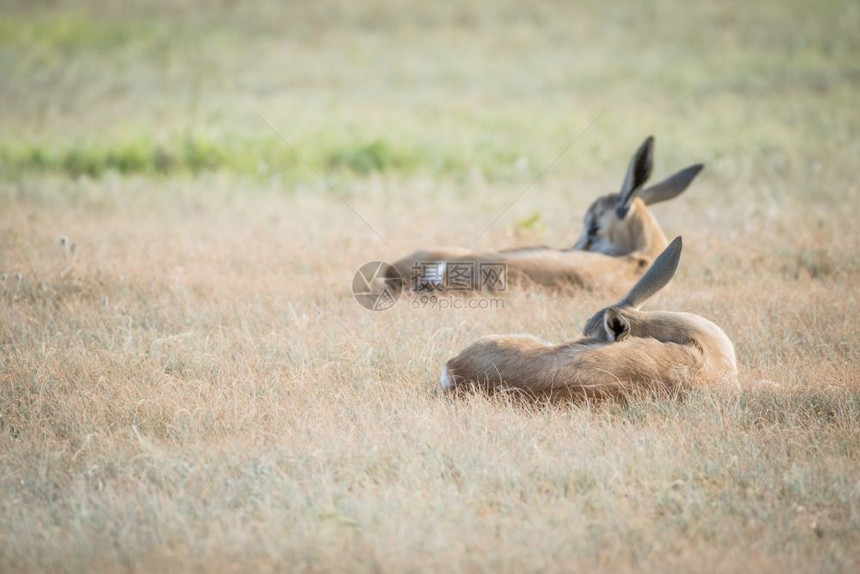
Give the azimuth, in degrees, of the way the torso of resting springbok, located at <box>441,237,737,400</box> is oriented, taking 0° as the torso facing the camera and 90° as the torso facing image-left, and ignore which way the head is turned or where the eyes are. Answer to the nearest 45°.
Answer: approximately 270°

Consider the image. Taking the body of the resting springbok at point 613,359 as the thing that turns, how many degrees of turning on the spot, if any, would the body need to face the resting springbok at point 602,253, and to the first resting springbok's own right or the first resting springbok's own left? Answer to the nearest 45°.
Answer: approximately 90° to the first resting springbok's own left

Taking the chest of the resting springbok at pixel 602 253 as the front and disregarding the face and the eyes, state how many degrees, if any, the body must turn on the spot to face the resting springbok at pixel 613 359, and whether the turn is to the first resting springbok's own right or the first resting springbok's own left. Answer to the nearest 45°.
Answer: approximately 90° to the first resting springbok's own right

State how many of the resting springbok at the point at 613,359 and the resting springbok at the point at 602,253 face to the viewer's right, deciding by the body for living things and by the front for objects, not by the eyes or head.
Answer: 2

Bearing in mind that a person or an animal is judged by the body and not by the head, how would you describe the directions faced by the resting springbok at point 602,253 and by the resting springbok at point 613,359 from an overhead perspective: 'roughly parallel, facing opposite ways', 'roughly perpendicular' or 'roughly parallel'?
roughly parallel

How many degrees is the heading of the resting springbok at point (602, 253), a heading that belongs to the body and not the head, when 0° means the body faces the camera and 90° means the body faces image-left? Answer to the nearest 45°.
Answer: approximately 270°
